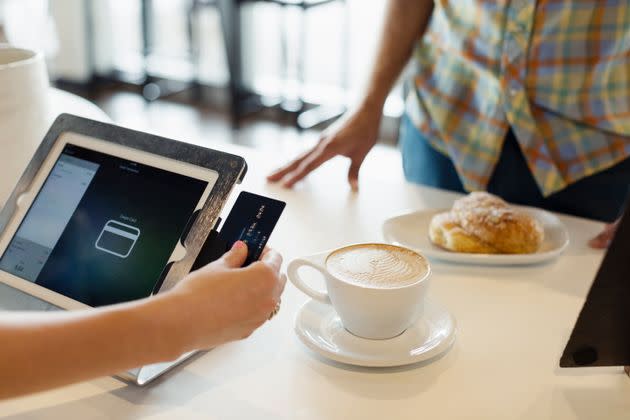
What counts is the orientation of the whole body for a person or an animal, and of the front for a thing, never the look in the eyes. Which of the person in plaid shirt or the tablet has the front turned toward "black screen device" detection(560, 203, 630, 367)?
the person in plaid shirt

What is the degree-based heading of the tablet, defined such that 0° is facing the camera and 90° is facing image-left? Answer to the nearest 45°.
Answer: approximately 45°

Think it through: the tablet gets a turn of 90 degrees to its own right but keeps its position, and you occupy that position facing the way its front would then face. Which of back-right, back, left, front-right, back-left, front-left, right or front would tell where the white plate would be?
back-right

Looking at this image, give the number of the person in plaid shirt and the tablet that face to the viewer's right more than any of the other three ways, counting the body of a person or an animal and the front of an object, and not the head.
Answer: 0

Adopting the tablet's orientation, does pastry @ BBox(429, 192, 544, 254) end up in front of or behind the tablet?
behind

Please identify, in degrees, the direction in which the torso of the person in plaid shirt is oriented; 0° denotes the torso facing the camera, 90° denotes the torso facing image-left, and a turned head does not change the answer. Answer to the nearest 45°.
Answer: approximately 0°

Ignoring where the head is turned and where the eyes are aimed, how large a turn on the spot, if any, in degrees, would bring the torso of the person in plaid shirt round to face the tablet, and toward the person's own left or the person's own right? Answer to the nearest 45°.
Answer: approximately 45° to the person's own right

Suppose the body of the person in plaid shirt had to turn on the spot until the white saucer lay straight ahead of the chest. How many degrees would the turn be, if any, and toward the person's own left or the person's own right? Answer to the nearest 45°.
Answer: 0° — they already face it
